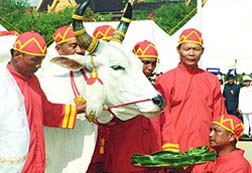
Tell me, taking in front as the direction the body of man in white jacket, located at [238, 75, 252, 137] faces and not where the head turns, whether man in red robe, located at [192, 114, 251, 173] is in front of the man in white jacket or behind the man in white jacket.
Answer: in front

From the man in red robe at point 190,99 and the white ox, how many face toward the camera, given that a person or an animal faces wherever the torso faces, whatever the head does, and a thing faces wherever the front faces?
1

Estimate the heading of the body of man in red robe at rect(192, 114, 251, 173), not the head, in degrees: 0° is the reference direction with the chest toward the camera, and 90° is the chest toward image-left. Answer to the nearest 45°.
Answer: approximately 45°

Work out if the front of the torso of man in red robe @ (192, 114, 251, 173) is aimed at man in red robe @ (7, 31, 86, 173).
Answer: yes

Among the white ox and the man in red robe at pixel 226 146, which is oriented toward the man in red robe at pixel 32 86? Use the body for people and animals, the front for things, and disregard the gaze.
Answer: the man in red robe at pixel 226 146

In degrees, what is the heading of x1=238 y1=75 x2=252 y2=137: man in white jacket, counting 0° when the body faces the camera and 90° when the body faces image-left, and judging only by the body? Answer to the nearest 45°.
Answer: approximately 0°

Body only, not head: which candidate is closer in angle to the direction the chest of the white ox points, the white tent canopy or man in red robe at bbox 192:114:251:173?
the man in red robe

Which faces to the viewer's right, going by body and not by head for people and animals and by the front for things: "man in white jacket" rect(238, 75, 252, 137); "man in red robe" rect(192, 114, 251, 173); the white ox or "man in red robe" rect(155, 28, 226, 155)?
the white ox

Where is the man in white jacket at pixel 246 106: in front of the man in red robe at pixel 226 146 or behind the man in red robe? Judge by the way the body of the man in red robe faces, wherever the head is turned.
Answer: behind

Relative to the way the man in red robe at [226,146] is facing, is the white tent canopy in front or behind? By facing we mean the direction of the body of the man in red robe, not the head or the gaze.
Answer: behind

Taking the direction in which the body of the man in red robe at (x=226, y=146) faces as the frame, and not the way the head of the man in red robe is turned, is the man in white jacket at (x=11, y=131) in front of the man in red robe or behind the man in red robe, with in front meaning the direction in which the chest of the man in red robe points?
in front

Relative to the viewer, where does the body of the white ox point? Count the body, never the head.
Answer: to the viewer's right
